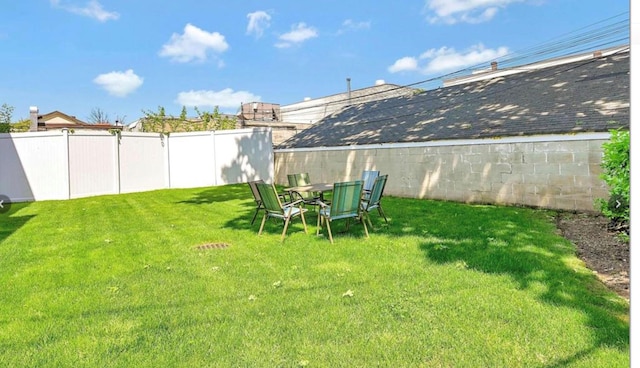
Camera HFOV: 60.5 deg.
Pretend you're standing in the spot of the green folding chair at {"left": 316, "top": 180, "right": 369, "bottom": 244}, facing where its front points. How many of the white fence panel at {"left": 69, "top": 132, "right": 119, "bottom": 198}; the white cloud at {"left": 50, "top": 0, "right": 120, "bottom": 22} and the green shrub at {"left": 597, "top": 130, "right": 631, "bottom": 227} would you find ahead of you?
2

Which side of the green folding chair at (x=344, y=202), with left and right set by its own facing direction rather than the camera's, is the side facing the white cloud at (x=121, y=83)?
front

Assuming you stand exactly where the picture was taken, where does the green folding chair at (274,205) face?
facing away from the viewer and to the right of the viewer

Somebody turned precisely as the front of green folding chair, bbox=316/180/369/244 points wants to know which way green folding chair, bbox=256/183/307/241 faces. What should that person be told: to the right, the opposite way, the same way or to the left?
to the right

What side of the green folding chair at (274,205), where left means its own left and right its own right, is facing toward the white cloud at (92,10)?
left

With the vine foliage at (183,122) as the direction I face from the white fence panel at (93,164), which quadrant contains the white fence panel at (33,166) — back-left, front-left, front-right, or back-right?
back-left

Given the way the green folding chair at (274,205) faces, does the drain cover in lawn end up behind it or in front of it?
behind

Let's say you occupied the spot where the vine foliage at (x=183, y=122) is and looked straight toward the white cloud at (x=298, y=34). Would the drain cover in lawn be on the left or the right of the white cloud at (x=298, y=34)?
right

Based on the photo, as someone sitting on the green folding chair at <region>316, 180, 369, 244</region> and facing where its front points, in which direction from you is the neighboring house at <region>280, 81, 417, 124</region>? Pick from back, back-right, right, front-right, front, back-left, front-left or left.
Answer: front-right

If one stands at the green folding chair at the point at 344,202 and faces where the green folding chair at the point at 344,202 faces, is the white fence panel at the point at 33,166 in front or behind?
in front

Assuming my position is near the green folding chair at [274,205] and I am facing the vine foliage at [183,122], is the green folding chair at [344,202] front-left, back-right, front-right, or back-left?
back-right

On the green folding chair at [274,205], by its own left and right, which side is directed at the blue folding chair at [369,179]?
front

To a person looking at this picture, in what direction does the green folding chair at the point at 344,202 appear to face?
facing away from the viewer and to the left of the viewer

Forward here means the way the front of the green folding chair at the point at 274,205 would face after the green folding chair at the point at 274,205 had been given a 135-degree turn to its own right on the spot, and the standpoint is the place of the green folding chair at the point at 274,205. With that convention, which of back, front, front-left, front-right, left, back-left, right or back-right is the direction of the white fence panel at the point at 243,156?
back

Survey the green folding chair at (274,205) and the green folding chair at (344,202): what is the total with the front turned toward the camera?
0

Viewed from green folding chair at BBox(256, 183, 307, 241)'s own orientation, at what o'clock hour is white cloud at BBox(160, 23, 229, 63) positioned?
The white cloud is roughly at 10 o'clock from the green folding chair.

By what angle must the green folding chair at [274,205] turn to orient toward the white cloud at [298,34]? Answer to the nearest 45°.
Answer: approximately 45° to its left

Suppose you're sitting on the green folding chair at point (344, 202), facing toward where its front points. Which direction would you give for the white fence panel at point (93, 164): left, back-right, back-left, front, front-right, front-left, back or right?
front
